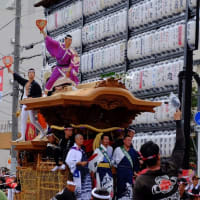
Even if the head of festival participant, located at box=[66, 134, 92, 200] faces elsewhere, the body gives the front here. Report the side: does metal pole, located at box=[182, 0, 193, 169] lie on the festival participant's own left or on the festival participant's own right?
on the festival participant's own left

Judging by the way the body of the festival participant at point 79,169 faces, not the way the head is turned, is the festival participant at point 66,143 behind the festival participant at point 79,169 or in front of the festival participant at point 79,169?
behind

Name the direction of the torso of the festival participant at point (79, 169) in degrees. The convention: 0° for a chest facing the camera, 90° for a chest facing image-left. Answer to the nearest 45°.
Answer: approximately 315°

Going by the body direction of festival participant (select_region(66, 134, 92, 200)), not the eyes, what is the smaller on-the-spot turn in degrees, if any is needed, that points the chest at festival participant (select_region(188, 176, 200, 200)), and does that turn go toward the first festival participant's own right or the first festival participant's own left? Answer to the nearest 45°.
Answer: approximately 90° to the first festival participant's own left

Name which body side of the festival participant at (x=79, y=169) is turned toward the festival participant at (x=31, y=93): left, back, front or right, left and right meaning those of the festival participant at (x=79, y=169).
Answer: back

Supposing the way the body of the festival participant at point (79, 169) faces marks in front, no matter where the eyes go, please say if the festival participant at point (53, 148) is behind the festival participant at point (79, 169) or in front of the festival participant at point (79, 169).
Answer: behind

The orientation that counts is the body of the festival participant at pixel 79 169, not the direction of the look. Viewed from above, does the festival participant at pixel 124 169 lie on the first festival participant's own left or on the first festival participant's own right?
on the first festival participant's own left
